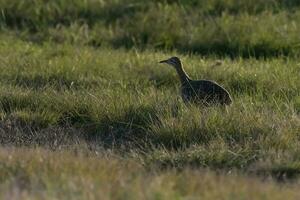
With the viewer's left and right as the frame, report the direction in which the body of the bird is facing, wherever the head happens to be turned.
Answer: facing to the left of the viewer
